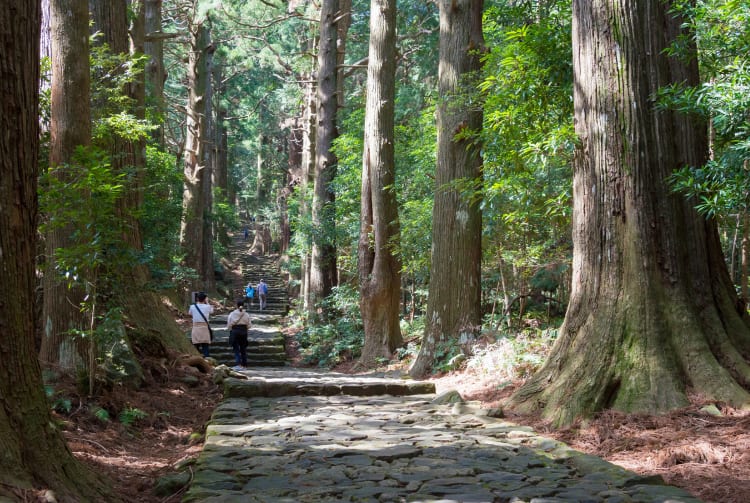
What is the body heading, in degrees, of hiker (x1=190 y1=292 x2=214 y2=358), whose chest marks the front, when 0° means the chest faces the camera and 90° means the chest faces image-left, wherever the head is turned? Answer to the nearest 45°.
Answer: approximately 180°

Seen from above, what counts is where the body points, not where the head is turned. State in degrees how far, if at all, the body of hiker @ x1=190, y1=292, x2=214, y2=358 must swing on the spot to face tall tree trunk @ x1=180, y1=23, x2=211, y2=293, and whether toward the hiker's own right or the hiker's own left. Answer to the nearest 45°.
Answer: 0° — they already face it

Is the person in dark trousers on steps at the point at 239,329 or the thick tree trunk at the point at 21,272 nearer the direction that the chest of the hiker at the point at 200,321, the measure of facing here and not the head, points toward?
the person in dark trousers on steps

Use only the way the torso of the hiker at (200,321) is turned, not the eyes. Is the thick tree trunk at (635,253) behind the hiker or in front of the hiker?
behind

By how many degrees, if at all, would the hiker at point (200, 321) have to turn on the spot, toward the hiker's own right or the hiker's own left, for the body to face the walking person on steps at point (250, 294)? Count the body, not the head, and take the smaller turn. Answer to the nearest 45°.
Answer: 0° — they already face them

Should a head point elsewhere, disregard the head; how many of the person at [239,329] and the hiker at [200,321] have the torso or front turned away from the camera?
2

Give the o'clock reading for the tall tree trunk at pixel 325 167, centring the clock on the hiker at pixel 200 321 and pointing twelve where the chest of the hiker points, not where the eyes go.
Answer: The tall tree trunk is roughly at 1 o'clock from the hiker.

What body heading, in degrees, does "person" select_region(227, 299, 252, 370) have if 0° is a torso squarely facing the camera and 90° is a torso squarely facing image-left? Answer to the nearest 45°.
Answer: approximately 180°

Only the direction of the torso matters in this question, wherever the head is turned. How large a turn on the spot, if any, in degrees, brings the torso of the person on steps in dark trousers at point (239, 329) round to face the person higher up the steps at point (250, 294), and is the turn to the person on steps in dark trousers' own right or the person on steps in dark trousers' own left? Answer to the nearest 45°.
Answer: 0° — they already face them
